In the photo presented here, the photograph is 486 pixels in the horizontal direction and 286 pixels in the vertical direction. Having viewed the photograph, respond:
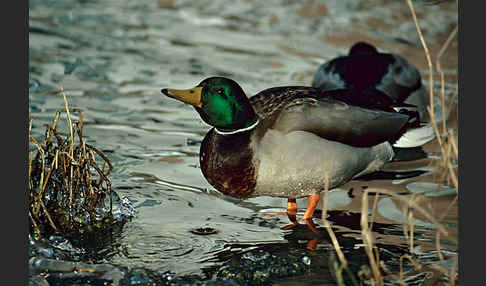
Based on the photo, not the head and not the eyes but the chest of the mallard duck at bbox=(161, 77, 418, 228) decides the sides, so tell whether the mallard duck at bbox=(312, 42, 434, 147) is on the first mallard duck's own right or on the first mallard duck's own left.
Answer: on the first mallard duck's own right

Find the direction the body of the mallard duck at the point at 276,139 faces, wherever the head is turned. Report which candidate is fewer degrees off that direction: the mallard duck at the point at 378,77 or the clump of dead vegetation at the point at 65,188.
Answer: the clump of dead vegetation

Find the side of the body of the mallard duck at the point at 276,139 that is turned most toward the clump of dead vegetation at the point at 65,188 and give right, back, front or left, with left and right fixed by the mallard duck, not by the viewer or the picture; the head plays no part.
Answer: front

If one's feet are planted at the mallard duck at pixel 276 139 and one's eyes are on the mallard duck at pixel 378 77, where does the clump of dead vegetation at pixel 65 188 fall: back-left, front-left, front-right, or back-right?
back-left

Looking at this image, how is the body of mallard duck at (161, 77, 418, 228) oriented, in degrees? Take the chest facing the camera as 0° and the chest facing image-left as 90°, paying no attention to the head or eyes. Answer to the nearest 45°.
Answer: approximately 90°
